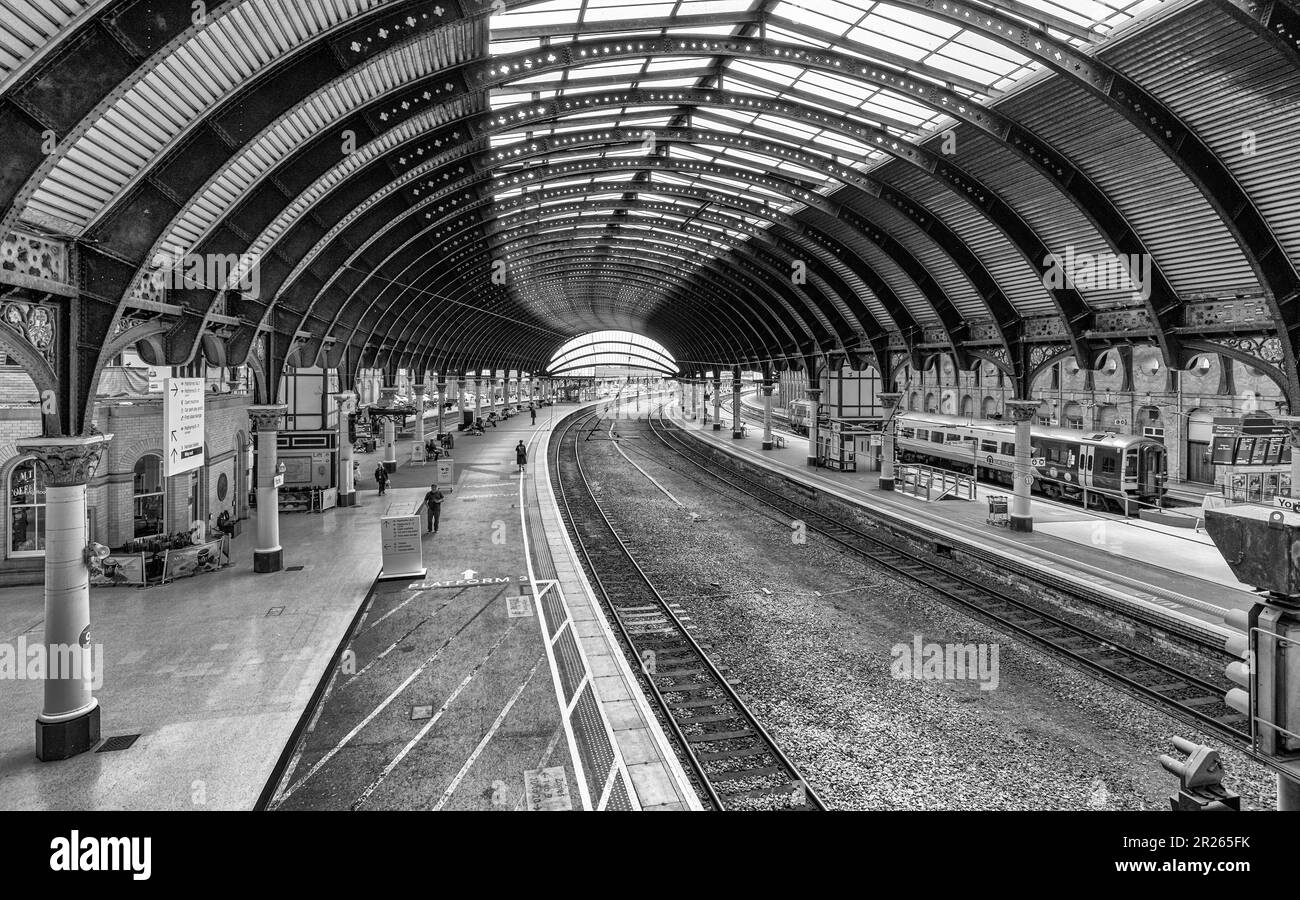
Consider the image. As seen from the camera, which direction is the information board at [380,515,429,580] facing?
toward the camera

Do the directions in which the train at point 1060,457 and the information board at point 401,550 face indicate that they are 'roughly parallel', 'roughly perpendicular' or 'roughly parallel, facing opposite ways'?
roughly parallel

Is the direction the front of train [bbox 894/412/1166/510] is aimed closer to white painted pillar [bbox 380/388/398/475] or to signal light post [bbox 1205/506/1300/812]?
the signal light post

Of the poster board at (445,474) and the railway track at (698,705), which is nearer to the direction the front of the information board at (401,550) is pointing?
the railway track

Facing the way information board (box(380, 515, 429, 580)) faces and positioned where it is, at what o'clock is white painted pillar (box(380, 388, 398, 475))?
The white painted pillar is roughly at 6 o'clock from the information board.

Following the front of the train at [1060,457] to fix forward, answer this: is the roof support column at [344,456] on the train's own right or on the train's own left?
on the train's own right

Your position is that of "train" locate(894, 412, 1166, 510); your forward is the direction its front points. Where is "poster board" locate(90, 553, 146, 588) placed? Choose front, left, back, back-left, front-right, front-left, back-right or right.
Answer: right

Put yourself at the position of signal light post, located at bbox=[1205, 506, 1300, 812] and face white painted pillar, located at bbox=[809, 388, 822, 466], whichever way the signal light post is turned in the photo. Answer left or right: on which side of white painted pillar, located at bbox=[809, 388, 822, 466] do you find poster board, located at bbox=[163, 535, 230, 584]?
left

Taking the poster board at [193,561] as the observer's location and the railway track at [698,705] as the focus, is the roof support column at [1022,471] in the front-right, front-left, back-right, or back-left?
front-left

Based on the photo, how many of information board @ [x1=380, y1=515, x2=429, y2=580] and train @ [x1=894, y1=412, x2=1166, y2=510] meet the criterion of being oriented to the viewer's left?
0

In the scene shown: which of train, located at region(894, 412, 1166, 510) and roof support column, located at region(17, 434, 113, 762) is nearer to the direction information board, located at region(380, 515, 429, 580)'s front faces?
the roof support column
